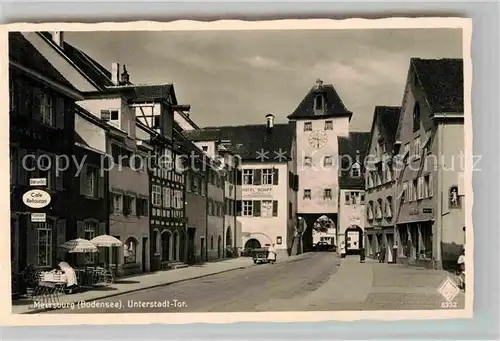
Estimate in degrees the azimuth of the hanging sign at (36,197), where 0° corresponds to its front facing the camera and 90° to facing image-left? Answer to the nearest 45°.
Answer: approximately 0°
